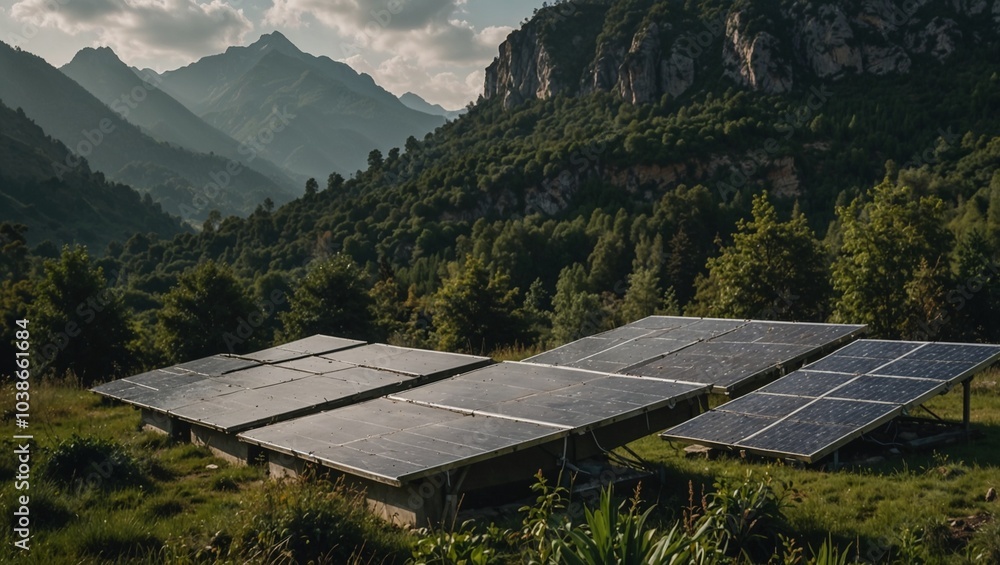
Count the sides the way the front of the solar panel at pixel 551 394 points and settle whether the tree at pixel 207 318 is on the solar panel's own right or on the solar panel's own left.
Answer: on the solar panel's own right

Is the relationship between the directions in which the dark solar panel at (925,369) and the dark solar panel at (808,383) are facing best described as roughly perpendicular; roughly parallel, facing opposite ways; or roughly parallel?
roughly parallel

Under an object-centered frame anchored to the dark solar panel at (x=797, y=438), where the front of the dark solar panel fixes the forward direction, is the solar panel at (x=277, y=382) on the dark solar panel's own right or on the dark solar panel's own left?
on the dark solar panel's own right

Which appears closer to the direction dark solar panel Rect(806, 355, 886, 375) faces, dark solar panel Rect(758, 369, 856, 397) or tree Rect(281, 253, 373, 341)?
the dark solar panel

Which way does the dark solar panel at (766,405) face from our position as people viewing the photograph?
facing the viewer and to the left of the viewer

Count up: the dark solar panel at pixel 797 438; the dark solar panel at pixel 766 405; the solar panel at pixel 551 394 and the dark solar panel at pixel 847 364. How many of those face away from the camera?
0

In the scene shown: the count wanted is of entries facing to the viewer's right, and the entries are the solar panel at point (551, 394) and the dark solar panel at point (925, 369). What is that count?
0

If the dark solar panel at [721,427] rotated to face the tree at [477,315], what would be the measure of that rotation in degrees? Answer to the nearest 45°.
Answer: approximately 90° to its right

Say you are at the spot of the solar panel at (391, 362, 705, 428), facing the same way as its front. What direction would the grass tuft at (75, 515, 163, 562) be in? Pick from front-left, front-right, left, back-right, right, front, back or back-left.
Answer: front

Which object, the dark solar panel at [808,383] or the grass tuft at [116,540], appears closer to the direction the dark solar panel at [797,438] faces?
the grass tuft

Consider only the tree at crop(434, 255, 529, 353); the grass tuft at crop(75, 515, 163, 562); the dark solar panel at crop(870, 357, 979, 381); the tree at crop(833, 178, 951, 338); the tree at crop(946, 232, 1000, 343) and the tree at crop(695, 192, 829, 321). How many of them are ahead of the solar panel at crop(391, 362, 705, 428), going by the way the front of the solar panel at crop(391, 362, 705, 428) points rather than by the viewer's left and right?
1

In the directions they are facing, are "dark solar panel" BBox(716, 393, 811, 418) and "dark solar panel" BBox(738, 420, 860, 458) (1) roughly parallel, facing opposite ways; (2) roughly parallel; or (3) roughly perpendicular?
roughly parallel

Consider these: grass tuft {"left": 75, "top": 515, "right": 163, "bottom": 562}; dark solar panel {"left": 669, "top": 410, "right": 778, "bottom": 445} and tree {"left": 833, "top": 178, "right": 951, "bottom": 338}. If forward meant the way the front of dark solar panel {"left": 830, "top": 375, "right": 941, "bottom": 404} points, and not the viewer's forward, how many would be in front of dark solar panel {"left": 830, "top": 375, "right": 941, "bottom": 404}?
2

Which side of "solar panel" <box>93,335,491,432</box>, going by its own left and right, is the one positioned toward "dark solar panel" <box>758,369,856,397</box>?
left

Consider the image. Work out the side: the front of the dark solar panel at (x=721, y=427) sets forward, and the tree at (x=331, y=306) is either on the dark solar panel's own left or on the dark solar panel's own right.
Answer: on the dark solar panel's own right

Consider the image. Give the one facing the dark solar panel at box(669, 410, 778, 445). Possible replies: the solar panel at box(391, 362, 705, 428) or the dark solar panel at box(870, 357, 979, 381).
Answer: the dark solar panel at box(870, 357, 979, 381)

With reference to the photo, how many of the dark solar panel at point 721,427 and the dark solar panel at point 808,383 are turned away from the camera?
0

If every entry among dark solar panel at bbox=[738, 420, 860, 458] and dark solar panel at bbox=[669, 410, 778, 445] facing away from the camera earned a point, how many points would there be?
0

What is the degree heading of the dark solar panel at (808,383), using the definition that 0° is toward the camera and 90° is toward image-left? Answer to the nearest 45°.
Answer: approximately 45°

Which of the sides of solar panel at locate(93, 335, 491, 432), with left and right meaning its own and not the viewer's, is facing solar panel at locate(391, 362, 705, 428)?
left
